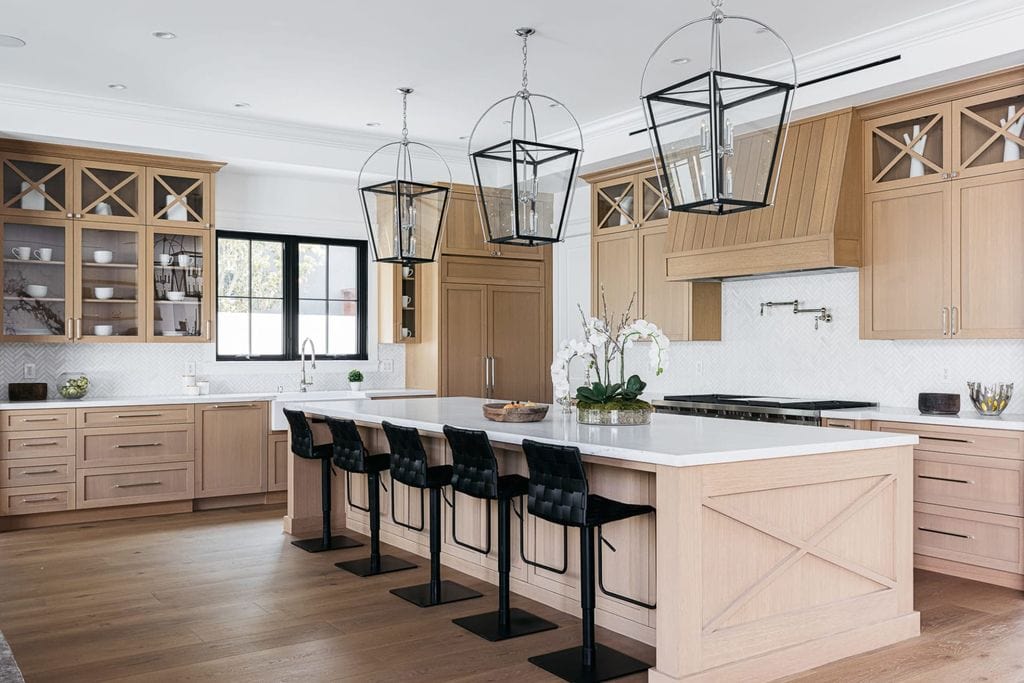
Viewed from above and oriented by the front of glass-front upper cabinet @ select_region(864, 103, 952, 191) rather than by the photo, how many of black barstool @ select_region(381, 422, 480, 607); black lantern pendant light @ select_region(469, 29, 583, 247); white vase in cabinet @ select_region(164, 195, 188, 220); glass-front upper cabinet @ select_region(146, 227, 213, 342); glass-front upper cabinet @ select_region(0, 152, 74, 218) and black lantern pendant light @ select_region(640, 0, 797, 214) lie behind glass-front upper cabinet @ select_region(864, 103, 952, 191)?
0

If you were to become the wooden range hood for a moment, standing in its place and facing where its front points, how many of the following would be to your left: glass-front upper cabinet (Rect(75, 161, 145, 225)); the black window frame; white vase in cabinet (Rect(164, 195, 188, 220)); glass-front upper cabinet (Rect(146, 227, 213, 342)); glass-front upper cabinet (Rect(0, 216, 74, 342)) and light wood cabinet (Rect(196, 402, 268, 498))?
0

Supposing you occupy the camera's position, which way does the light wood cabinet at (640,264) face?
facing the viewer and to the left of the viewer

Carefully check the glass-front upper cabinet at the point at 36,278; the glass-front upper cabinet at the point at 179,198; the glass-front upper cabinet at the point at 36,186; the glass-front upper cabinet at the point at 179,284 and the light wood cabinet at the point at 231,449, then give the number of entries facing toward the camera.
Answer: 5

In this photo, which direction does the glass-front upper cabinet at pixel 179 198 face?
toward the camera

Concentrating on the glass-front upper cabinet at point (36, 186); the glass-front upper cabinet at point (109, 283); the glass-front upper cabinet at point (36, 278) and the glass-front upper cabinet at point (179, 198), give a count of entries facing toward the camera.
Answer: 4

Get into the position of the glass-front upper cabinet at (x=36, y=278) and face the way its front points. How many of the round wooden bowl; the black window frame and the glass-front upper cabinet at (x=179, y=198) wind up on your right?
0

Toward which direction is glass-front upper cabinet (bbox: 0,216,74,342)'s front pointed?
toward the camera

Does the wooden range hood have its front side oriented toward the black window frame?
no

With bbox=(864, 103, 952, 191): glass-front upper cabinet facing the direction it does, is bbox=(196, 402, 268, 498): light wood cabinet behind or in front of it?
in front

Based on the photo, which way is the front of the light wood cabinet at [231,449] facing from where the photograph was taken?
facing the viewer

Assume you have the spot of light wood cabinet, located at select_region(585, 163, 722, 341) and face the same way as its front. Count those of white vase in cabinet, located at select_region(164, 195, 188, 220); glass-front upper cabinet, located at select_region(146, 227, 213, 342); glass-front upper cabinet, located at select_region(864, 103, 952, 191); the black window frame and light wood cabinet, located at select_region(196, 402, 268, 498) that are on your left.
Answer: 1

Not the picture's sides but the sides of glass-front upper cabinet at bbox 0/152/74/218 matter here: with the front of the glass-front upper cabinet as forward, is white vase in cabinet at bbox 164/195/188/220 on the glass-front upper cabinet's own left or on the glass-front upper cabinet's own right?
on the glass-front upper cabinet's own left

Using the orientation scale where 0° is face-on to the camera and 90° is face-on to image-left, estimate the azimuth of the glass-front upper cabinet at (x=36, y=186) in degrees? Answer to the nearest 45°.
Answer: approximately 0°

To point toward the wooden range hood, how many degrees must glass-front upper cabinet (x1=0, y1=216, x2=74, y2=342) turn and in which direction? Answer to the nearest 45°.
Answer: approximately 45° to its left

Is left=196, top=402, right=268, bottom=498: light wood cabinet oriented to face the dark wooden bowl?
no

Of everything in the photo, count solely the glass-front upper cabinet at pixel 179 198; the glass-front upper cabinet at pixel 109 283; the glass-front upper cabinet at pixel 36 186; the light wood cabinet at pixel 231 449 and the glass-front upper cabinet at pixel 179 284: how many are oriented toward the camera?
5

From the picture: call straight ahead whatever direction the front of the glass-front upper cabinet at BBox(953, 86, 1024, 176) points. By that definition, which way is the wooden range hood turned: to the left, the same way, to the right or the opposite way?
the same way
